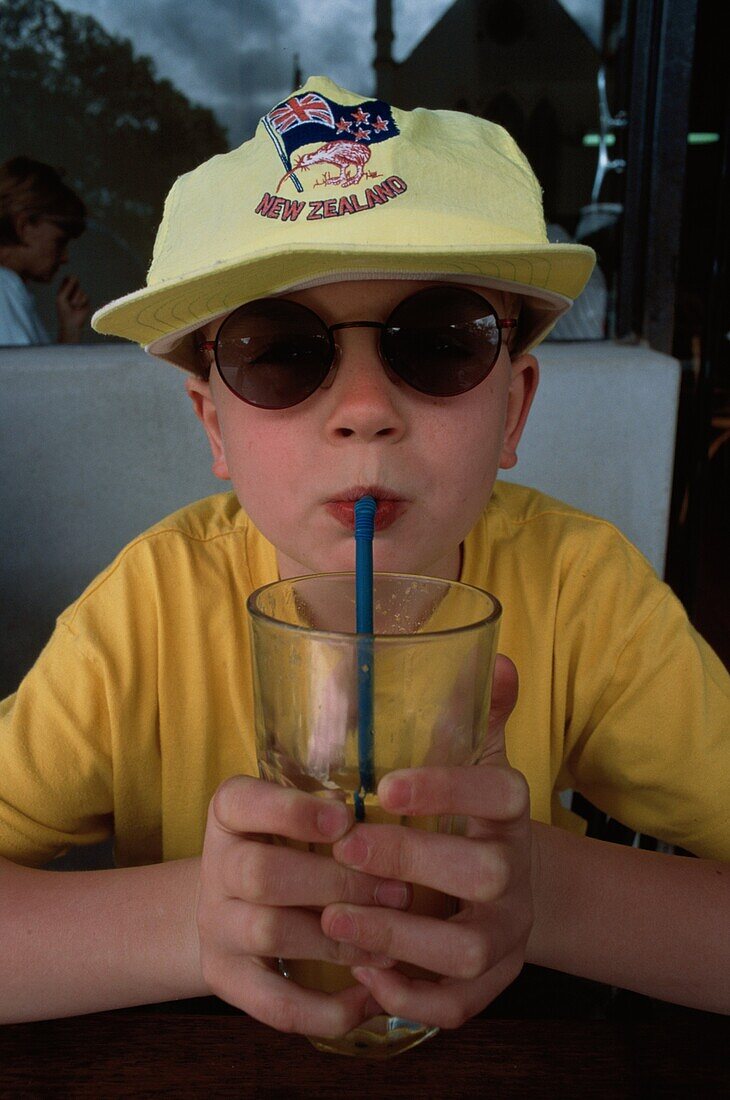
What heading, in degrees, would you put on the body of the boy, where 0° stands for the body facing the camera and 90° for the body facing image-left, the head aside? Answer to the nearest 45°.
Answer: approximately 0°
